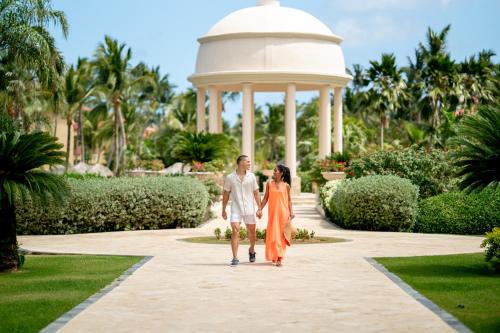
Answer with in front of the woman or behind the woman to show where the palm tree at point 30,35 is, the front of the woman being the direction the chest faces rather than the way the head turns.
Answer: behind

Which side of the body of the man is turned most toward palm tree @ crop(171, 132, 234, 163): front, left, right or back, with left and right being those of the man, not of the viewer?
back

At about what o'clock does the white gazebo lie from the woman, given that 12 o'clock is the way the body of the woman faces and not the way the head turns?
The white gazebo is roughly at 6 o'clock from the woman.

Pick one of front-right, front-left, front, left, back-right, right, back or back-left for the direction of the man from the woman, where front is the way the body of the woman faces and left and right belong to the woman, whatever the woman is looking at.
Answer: right

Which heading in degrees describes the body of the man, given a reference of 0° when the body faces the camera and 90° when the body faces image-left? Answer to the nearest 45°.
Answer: approximately 0°

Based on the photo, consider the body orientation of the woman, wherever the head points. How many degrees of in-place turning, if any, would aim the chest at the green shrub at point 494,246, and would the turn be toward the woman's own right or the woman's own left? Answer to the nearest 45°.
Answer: approximately 90° to the woman's own left

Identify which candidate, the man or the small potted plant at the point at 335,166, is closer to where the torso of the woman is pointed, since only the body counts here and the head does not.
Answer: the man

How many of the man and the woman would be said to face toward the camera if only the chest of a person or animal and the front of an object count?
2

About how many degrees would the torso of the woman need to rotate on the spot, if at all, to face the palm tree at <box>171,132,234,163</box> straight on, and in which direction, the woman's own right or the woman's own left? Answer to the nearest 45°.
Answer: approximately 180°

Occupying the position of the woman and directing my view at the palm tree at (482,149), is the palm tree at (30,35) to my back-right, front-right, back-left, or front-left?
back-left

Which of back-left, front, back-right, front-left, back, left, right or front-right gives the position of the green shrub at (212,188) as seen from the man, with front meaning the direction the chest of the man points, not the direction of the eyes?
back

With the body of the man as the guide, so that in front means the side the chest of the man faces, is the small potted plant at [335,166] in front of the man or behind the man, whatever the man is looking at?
behind

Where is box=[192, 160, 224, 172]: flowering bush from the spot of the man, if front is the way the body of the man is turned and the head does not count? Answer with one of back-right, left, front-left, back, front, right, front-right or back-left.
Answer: back

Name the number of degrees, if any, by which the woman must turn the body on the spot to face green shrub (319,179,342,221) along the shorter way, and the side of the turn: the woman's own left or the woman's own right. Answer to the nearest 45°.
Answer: approximately 180°
